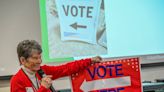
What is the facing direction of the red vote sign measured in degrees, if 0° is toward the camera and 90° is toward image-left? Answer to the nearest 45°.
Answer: approximately 0°
